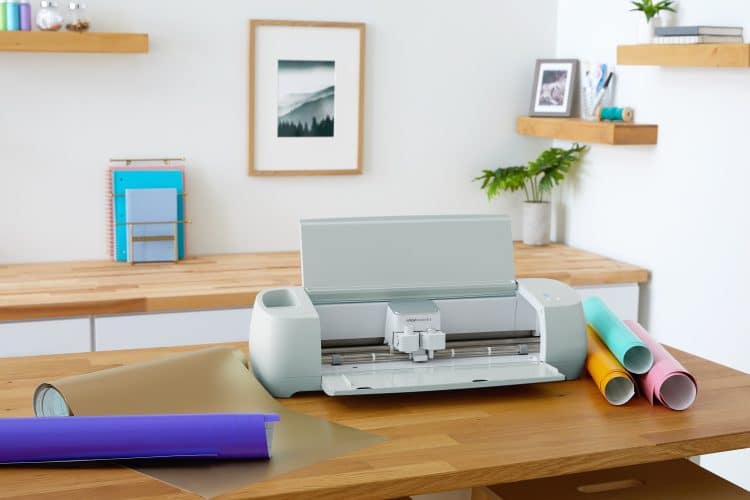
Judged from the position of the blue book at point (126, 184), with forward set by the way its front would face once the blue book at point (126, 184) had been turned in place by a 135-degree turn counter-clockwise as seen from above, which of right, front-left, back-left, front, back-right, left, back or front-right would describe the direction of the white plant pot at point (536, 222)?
front-right

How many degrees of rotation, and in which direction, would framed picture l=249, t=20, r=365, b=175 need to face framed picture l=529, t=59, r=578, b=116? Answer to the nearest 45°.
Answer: approximately 90° to its left

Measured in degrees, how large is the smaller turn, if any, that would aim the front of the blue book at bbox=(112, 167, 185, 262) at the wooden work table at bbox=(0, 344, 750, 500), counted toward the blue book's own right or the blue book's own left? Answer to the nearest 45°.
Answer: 0° — it already faces it

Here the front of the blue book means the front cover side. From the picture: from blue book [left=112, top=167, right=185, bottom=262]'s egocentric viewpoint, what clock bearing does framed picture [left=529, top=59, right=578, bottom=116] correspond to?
The framed picture is roughly at 9 o'clock from the blue book.

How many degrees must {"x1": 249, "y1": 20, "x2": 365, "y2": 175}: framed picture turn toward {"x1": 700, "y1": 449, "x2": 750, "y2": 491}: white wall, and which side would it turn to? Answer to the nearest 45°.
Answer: approximately 45° to its left

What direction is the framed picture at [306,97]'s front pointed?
toward the camera

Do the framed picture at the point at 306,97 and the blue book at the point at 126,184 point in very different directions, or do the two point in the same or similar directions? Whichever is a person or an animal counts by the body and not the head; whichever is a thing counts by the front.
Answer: same or similar directions

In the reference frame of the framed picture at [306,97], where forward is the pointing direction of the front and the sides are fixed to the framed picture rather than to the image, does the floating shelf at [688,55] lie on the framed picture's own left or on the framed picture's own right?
on the framed picture's own left

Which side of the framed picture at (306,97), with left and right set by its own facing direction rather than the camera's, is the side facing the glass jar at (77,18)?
right

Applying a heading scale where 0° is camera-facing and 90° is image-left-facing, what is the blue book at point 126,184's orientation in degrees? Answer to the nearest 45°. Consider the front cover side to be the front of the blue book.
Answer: approximately 0°

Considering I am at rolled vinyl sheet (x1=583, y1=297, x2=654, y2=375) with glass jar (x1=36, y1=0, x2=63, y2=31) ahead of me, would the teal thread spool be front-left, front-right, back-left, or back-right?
front-right

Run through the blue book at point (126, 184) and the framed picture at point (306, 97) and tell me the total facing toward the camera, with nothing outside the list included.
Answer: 2

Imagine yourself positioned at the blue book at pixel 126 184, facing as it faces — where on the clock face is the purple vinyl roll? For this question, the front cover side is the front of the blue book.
The purple vinyl roll is roughly at 12 o'clock from the blue book.

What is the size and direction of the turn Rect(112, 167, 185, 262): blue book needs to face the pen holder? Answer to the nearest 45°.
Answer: approximately 90° to its left

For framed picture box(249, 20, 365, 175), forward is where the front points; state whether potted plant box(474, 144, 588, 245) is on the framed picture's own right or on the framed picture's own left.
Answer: on the framed picture's own left

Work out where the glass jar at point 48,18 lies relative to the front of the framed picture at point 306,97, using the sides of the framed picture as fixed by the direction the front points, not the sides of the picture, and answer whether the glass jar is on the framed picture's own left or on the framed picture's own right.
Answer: on the framed picture's own right
